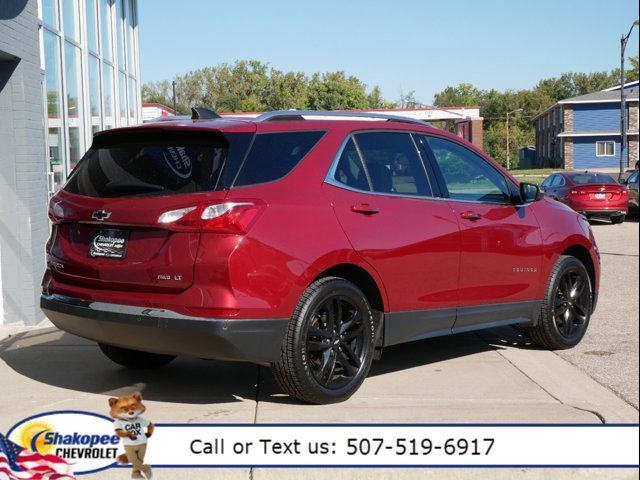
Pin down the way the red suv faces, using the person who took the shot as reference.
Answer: facing away from the viewer and to the right of the viewer

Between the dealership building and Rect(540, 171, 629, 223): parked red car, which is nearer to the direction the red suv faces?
the parked red car

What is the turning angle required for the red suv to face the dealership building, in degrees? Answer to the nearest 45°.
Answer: approximately 90° to its left

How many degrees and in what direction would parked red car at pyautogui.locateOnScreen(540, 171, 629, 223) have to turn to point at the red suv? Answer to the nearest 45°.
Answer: approximately 135° to its left

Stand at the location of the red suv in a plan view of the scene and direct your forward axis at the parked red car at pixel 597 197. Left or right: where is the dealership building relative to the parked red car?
left

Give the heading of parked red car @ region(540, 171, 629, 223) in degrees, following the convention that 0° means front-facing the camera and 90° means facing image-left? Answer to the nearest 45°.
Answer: approximately 135°

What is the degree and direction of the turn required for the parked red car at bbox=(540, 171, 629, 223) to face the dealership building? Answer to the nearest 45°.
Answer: approximately 135° to its left
